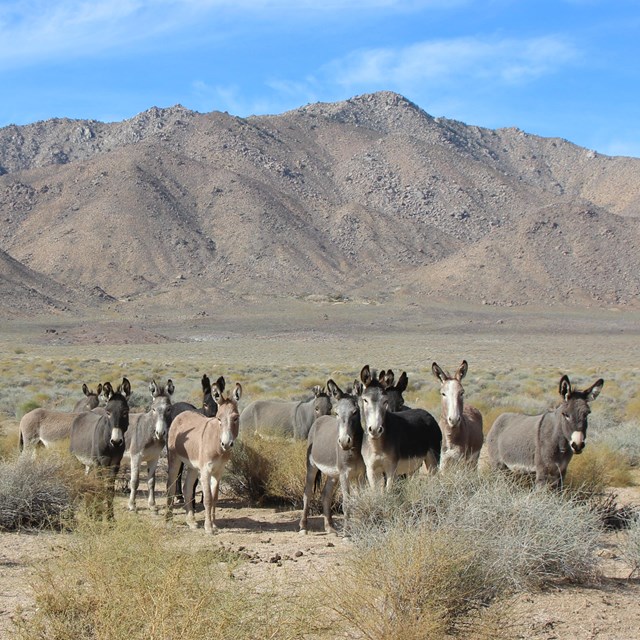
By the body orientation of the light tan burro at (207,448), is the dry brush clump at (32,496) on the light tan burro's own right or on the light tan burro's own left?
on the light tan burro's own right

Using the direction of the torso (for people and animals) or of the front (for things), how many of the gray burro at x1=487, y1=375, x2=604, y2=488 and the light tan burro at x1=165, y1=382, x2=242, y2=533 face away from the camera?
0

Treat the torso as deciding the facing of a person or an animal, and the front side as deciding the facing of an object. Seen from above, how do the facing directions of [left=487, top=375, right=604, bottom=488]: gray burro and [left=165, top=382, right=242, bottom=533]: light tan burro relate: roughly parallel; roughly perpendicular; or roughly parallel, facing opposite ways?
roughly parallel

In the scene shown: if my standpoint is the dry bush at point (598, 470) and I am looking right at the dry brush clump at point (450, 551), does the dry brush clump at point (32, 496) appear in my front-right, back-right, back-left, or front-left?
front-right

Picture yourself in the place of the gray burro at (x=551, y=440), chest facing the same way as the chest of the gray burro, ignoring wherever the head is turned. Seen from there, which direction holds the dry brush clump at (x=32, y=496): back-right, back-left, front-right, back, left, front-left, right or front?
back-right

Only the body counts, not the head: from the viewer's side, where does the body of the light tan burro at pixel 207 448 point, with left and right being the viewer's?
facing the viewer and to the right of the viewer

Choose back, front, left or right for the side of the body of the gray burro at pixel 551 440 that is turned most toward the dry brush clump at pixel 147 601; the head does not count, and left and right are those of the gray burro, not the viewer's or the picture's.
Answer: right

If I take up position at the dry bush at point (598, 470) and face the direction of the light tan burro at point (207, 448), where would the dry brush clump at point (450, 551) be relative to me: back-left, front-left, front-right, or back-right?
front-left

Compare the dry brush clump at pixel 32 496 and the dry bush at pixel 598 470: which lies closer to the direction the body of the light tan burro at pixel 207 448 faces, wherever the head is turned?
the dry bush
